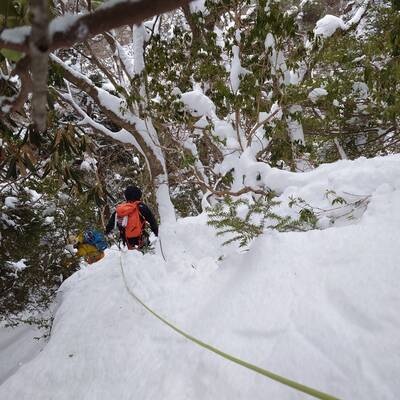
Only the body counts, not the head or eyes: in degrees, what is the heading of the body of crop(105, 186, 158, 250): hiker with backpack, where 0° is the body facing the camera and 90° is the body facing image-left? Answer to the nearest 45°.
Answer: approximately 180°

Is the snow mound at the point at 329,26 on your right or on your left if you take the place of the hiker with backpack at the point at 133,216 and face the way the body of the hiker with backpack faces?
on your right
